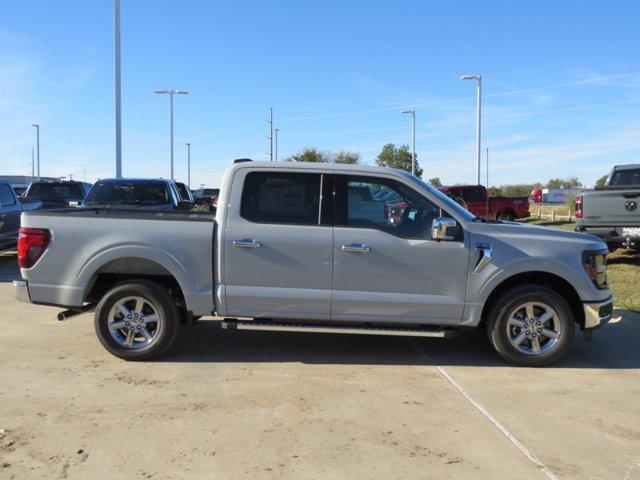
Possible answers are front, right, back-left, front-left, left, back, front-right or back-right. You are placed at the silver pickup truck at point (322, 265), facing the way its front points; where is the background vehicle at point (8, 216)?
back-left

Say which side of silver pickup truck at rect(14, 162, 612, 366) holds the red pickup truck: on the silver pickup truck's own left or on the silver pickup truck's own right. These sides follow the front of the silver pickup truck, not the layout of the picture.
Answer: on the silver pickup truck's own left

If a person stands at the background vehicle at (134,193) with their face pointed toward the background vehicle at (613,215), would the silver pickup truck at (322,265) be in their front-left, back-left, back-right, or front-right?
front-right

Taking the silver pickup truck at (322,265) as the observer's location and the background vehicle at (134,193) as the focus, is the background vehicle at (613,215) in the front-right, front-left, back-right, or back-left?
front-right

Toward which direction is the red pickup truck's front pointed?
to the viewer's left

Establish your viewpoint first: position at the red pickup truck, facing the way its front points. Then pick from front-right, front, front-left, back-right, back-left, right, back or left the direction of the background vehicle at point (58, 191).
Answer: front-left

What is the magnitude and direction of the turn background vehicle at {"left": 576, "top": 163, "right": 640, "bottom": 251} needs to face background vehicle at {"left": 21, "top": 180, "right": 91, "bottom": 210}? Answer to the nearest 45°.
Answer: approximately 90° to its left

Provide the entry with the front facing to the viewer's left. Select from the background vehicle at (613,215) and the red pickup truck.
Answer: the red pickup truck

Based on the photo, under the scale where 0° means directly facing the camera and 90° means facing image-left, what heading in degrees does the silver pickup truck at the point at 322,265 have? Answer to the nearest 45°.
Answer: approximately 270°

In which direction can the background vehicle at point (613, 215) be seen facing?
away from the camera

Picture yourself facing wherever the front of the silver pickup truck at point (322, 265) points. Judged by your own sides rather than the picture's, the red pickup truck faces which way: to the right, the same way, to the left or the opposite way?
the opposite way

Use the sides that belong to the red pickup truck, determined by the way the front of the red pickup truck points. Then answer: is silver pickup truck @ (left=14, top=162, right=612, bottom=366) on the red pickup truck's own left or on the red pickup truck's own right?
on the red pickup truck's own left

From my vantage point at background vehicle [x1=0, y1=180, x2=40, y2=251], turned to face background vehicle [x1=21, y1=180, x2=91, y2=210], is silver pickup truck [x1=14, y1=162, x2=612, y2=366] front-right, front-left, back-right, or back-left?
back-right

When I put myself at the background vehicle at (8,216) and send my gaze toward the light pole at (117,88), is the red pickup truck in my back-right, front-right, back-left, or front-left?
front-right

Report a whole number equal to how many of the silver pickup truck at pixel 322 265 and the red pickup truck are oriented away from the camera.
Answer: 0

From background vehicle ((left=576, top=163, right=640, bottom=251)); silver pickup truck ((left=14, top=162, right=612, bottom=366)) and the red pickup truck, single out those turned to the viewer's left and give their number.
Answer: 1

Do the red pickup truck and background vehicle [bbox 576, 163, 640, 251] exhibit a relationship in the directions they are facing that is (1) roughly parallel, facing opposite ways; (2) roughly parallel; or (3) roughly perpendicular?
roughly perpendicular

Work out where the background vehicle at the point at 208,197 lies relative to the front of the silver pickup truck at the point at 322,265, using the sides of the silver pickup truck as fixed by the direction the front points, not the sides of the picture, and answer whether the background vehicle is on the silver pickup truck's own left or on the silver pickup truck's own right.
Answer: on the silver pickup truck's own left

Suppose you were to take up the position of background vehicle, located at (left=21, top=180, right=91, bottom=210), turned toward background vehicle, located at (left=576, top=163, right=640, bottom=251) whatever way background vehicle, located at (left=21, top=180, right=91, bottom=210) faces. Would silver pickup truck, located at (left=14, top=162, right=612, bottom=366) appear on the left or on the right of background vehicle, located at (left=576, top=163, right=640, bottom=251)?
right

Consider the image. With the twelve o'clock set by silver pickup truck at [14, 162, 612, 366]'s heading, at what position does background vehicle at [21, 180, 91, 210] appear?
The background vehicle is roughly at 8 o'clock from the silver pickup truck.
